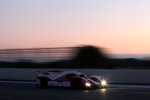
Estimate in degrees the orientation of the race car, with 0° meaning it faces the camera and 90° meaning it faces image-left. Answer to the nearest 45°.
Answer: approximately 315°
